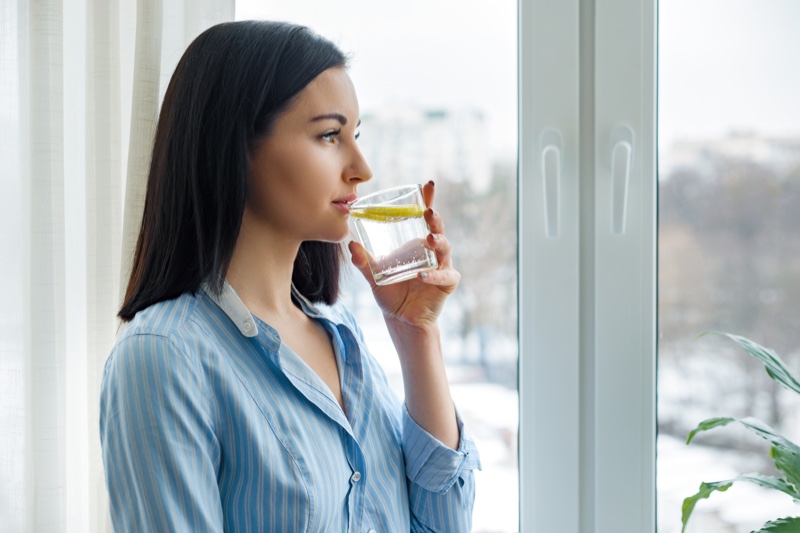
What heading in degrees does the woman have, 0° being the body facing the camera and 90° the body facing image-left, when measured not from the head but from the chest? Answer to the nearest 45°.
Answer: approximately 315°

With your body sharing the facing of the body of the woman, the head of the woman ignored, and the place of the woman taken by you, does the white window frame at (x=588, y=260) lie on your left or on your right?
on your left

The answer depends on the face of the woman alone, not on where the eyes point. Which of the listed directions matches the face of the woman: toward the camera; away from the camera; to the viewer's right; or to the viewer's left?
to the viewer's right
